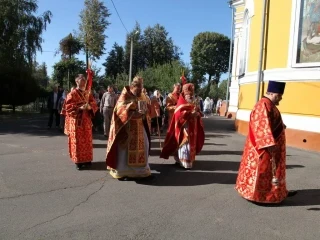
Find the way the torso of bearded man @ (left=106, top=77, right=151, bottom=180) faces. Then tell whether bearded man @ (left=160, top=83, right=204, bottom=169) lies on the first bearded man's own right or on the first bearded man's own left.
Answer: on the first bearded man's own left

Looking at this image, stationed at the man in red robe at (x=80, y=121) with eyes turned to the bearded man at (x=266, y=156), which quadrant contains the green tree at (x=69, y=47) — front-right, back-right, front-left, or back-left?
back-left

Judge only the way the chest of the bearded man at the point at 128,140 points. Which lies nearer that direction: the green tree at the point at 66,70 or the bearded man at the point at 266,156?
the bearded man

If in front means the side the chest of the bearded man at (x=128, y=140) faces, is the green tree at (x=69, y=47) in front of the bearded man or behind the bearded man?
behind
